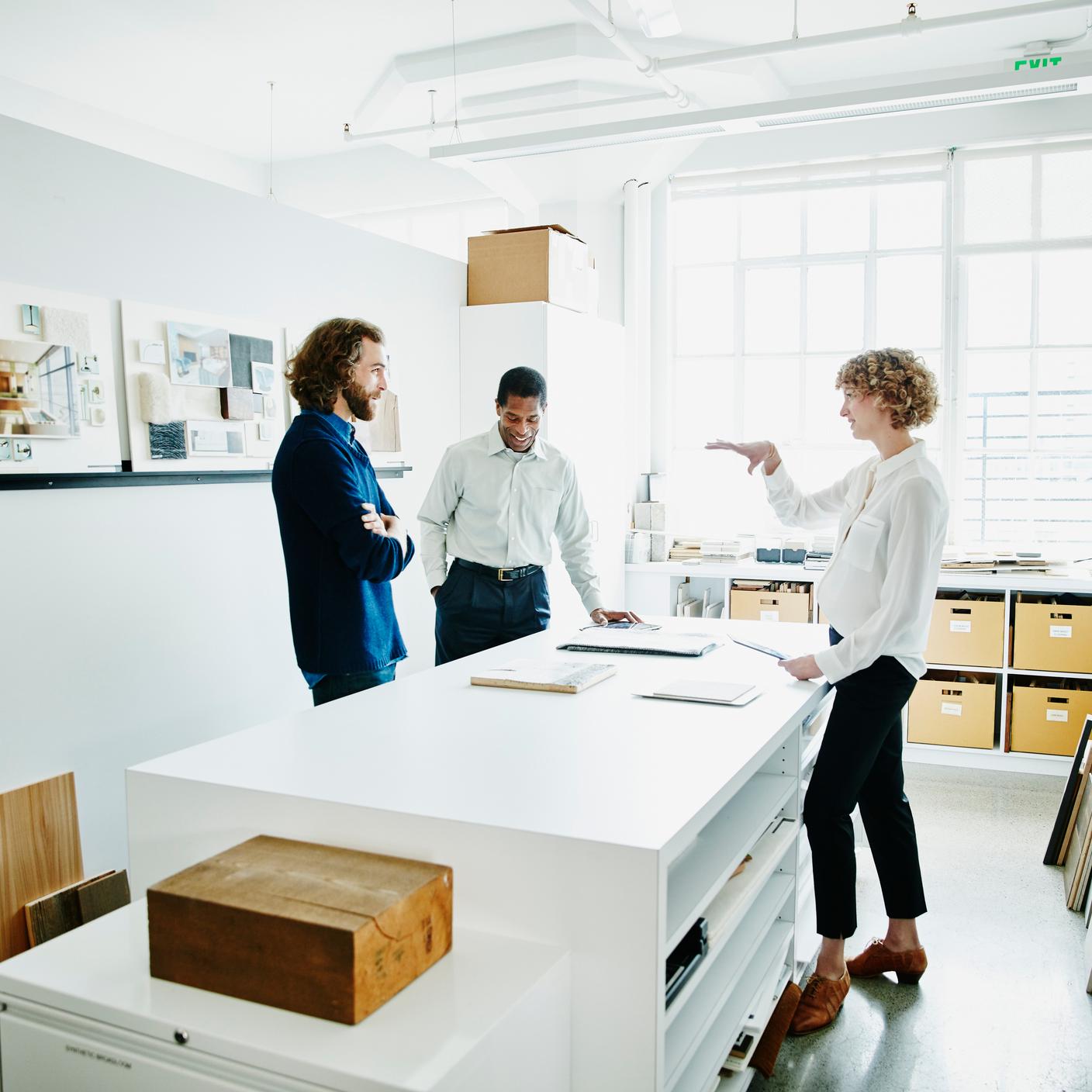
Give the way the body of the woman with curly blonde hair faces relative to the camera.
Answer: to the viewer's left

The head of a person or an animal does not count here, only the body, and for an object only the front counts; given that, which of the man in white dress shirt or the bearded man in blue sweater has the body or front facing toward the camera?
the man in white dress shirt

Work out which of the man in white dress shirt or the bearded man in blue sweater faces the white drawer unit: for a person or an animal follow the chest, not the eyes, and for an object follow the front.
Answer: the man in white dress shirt

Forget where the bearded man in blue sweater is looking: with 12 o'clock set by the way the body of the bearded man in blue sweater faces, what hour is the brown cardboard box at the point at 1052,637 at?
The brown cardboard box is roughly at 11 o'clock from the bearded man in blue sweater.

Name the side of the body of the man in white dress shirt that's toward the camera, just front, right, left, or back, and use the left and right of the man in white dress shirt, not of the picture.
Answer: front

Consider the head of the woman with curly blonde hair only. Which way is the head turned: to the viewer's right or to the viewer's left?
to the viewer's left

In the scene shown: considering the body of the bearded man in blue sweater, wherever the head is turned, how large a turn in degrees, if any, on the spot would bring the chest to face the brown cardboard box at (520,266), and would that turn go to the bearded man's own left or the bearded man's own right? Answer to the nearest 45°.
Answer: approximately 90° to the bearded man's own left

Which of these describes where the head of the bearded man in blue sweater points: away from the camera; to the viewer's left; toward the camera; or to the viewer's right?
to the viewer's right

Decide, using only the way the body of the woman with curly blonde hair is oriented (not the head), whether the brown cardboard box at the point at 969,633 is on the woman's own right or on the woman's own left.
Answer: on the woman's own right

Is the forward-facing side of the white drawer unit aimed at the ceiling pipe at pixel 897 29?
no

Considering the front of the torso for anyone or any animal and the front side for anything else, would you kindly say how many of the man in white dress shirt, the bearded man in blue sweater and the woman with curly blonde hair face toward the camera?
1

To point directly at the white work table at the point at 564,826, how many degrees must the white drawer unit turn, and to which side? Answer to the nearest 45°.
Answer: approximately 180°

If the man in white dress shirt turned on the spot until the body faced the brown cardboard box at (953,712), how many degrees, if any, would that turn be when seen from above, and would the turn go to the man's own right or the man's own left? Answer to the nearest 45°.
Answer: approximately 135° to the man's own left

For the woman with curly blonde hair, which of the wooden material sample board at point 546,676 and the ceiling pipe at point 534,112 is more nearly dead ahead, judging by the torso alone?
the wooden material sample board

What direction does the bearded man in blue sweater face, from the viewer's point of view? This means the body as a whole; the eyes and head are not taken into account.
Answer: to the viewer's right
